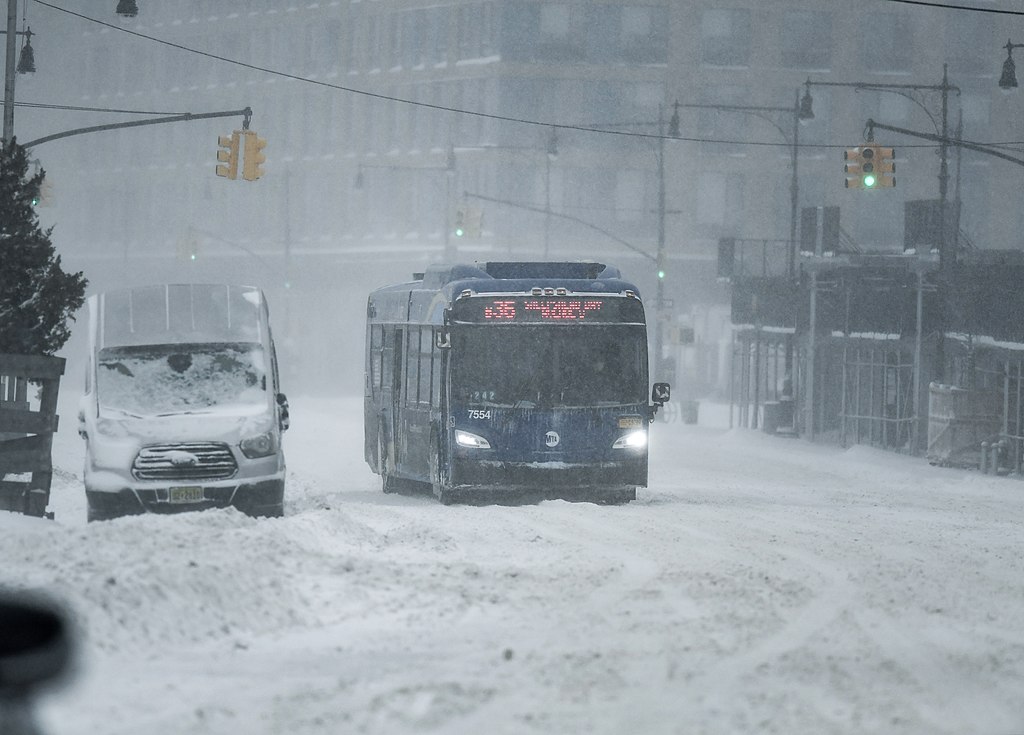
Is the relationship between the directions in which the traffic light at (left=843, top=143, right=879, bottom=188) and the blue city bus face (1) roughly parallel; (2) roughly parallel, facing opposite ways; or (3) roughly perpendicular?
roughly parallel

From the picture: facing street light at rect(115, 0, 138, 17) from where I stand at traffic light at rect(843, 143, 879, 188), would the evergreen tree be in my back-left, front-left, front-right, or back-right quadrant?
front-left

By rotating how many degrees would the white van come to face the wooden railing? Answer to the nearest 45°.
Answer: approximately 90° to its right

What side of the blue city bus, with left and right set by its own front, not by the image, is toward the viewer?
front

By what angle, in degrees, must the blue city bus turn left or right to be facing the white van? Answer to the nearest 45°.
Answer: approximately 45° to its right

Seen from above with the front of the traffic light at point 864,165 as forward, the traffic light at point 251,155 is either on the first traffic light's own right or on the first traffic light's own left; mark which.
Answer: on the first traffic light's own right

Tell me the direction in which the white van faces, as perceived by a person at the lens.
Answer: facing the viewer

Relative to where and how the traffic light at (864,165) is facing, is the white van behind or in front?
in front

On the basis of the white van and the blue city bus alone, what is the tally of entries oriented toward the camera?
2

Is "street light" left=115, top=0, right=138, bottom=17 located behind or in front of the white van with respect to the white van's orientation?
behind

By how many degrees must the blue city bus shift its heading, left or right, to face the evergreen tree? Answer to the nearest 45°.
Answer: approximately 90° to its right

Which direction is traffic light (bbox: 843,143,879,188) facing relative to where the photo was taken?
toward the camera
